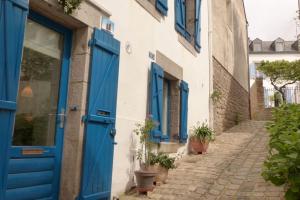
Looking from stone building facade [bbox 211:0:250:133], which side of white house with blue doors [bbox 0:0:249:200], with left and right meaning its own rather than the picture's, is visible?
left

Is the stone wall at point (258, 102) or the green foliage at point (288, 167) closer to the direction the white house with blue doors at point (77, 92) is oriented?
the green foliage

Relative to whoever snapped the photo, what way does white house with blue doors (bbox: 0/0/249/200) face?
facing the viewer and to the right of the viewer

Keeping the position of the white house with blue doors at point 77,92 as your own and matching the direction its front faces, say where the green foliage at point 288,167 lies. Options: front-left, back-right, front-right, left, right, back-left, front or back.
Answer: front

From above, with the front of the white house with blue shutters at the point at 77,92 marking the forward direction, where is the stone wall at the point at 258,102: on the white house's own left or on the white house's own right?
on the white house's own left
